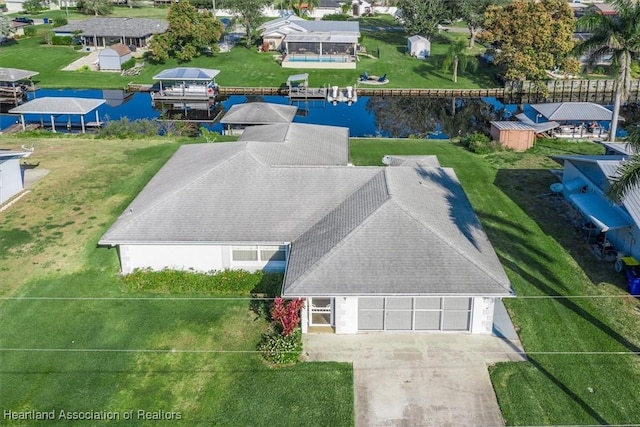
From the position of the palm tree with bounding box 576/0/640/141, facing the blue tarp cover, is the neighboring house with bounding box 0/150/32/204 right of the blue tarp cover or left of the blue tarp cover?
right

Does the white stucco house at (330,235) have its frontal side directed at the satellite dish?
no

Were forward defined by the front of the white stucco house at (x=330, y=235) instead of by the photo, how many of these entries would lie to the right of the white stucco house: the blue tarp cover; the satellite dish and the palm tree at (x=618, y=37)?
0

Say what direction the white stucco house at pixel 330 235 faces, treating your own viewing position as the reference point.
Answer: facing the viewer

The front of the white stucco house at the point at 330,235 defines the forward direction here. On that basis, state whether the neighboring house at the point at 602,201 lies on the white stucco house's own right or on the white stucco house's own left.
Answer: on the white stucco house's own left

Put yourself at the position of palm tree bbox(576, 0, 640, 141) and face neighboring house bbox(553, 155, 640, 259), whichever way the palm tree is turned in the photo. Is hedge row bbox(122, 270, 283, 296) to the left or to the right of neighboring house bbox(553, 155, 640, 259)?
right

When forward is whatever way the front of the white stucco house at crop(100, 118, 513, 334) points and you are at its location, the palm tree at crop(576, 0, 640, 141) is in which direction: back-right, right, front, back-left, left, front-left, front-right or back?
back-left

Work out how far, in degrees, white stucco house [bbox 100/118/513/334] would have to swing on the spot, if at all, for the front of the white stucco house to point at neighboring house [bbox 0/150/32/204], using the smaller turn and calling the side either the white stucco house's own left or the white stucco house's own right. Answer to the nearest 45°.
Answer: approximately 135° to the white stucco house's own right

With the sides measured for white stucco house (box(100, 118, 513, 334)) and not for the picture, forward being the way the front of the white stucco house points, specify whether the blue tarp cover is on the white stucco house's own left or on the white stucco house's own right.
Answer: on the white stucco house's own left
